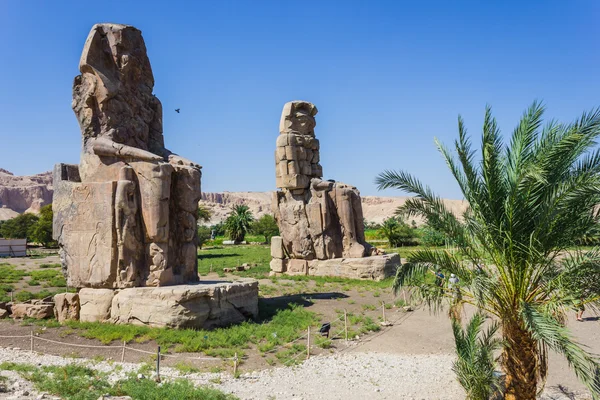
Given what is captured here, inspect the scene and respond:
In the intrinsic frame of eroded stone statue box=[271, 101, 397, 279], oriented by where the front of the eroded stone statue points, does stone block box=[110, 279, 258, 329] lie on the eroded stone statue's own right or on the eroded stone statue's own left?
on the eroded stone statue's own right

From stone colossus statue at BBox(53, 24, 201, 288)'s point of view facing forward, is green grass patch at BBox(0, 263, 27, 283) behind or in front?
behind

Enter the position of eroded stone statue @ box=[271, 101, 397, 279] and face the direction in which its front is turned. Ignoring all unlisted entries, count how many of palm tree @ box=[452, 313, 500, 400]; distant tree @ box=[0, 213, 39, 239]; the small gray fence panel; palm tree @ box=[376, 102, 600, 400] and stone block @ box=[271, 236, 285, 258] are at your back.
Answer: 3

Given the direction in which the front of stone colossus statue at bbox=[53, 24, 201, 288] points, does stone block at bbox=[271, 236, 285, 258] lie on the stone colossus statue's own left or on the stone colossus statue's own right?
on the stone colossus statue's own left

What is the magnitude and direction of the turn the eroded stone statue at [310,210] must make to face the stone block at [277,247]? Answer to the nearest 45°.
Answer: approximately 180°

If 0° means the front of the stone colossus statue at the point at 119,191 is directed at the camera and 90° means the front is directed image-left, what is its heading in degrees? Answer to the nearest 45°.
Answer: approximately 315°

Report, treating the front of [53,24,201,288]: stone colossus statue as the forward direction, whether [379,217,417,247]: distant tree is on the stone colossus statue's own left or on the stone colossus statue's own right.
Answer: on the stone colossus statue's own left

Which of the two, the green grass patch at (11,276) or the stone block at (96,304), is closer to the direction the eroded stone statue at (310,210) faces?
the stone block

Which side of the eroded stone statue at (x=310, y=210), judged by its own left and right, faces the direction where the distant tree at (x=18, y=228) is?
back

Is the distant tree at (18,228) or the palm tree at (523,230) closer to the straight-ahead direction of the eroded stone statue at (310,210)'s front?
the palm tree

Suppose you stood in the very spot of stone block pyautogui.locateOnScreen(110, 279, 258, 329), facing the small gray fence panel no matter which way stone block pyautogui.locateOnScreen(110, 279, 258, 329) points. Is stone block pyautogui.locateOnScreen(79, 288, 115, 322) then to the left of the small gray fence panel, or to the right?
left

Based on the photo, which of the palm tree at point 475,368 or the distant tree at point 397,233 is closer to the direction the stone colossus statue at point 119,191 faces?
the palm tree

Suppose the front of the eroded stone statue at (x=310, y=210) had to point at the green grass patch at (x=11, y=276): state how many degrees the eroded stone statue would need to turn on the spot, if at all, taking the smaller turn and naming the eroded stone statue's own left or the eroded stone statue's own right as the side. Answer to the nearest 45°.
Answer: approximately 135° to the eroded stone statue's own right

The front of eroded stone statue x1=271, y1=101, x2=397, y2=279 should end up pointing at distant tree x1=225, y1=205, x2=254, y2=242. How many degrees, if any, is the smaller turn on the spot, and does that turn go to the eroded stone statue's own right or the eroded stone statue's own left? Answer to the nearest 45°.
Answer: approximately 135° to the eroded stone statue's own left
